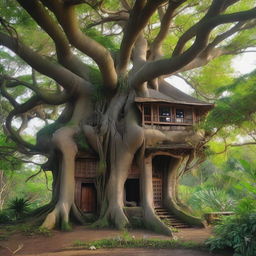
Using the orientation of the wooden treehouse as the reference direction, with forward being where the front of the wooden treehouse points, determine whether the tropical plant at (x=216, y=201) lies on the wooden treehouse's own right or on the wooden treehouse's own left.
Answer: on the wooden treehouse's own left

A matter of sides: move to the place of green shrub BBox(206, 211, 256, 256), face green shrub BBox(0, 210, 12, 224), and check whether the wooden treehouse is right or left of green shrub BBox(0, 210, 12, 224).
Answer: right

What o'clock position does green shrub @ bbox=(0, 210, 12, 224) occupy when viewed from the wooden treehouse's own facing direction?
The green shrub is roughly at 3 o'clock from the wooden treehouse.

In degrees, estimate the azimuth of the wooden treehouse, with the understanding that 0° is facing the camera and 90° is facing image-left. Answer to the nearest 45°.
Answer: approximately 0°

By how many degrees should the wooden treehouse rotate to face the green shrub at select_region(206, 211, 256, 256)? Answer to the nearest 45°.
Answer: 0° — it already faces it
